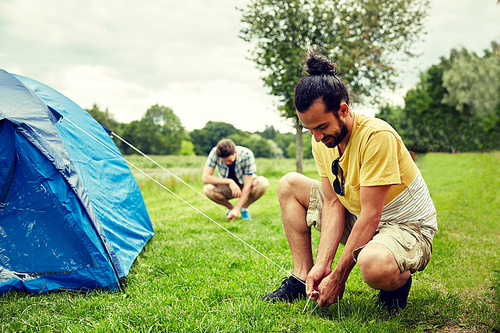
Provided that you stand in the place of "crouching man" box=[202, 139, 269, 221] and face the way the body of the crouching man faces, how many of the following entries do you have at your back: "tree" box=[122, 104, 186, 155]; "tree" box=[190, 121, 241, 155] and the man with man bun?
2

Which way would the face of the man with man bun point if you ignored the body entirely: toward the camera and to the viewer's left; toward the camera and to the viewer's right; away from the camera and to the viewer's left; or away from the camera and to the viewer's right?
toward the camera and to the viewer's left

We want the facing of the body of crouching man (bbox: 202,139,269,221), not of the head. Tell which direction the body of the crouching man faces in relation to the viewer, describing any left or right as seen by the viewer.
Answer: facing the viewer

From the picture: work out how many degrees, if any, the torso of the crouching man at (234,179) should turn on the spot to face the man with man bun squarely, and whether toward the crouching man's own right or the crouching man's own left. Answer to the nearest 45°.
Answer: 0° — they already face them

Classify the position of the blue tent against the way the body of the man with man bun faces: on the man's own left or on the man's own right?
on the man's own right

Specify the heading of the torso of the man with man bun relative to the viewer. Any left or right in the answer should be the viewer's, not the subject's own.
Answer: facing the viewer and to the left of the viewer

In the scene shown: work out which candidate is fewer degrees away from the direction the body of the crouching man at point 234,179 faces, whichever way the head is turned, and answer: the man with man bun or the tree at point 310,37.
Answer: the man with man bun

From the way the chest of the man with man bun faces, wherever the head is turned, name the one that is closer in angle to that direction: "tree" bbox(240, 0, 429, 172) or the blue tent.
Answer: the blue tent

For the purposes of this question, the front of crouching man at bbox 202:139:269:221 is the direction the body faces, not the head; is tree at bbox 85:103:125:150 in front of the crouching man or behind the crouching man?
behind

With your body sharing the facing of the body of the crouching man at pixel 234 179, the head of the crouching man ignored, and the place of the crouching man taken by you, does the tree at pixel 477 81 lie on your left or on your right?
on your left

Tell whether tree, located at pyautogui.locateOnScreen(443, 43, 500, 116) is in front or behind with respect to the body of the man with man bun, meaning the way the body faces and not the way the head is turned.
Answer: behind

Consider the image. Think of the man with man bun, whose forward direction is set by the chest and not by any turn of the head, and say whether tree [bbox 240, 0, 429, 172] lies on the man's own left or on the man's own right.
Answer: on the man's own right

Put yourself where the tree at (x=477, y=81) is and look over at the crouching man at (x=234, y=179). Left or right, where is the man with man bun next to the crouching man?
left
